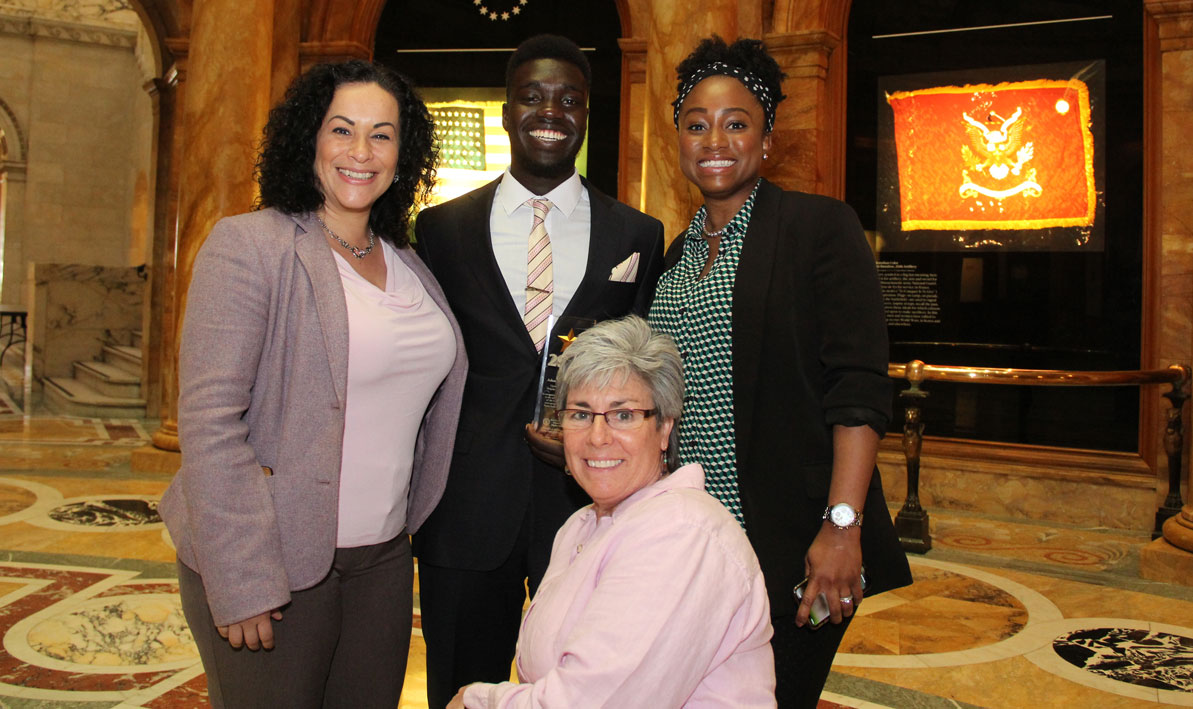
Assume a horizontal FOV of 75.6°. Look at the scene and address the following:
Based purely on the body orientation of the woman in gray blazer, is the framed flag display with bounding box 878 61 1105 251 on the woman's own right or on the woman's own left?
on the woman's own left

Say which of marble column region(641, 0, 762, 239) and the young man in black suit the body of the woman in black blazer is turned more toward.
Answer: the young man in black suit

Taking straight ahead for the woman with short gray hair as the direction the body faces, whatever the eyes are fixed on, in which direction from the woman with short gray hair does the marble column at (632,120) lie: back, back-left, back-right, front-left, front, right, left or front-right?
back-right

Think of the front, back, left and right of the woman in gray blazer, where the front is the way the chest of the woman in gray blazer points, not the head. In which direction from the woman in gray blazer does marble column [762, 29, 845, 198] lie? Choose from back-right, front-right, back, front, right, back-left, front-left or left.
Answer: left

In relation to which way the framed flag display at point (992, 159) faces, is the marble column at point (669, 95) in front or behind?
in front

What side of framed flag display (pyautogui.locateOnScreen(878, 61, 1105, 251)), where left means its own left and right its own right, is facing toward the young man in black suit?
front

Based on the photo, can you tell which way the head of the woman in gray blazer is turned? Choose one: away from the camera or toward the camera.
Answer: toward the camera

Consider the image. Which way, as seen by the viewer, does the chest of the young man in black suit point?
toward the camera

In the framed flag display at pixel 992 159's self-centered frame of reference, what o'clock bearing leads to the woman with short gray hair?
The woman with short gray hair is roughly at 12 o'clock from the framed flag display.

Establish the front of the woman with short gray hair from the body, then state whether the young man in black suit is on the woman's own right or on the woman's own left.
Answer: on the woman's own right

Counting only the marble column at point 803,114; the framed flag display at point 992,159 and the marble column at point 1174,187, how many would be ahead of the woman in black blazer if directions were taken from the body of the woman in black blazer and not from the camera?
0

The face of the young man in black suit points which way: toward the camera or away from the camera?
toward the camera

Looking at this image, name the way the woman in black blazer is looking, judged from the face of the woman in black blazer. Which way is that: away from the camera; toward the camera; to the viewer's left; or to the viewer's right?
toward the camera

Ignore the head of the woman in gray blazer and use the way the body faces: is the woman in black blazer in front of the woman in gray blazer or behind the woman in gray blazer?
in front

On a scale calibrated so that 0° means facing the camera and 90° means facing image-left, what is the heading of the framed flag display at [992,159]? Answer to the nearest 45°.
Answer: approximately 0°

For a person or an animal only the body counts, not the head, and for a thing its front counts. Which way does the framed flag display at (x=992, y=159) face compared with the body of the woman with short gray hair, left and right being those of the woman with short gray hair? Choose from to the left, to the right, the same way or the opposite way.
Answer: the same way

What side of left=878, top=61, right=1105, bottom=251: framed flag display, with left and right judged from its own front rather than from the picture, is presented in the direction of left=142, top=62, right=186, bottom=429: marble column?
right
